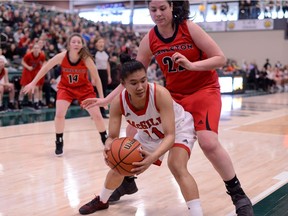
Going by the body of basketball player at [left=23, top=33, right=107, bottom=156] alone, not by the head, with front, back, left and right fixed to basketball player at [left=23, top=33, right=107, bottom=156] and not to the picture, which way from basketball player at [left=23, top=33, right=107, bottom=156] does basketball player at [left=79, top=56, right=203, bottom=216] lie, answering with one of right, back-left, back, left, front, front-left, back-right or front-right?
front

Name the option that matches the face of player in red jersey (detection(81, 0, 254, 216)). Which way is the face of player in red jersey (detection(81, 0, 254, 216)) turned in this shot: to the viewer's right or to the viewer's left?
to the viewer's left

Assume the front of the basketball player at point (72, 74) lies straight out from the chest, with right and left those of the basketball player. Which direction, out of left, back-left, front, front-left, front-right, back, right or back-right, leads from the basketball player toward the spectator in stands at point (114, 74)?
back

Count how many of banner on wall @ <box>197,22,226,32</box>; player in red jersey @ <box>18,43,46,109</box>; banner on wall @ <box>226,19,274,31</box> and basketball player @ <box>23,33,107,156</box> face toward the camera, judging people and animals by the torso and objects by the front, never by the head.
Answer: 4

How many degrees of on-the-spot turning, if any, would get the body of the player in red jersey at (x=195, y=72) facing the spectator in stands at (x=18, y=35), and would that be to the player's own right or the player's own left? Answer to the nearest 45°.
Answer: approximately 90° to the player's own right

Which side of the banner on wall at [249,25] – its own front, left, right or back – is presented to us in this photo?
front

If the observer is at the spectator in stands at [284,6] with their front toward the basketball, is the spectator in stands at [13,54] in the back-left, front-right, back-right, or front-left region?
front-right

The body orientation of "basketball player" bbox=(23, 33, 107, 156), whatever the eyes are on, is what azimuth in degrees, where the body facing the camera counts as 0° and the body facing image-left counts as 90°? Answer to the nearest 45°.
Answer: approximately 0°

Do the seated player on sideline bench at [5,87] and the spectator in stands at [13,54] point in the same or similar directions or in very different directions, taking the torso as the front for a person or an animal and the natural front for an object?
same or similar directions

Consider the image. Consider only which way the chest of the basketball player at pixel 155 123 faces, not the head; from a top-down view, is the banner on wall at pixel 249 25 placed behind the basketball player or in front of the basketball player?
behind

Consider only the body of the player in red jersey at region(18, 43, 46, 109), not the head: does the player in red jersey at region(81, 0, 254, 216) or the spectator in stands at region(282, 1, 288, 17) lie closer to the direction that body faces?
the player in red jersey

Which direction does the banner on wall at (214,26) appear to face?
toward the camera

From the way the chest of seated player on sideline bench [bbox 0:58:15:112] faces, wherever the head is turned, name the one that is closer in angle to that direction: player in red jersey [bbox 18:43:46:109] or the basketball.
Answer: the basketball

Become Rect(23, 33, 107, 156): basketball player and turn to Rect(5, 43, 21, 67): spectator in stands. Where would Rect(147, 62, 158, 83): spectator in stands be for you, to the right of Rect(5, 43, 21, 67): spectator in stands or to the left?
right

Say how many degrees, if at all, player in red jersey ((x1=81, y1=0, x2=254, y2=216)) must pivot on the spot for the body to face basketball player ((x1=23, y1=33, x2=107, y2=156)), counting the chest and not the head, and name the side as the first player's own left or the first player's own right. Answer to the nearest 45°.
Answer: approximately 90° to the first player's own right

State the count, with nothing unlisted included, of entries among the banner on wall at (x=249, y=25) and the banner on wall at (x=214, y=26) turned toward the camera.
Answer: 2
